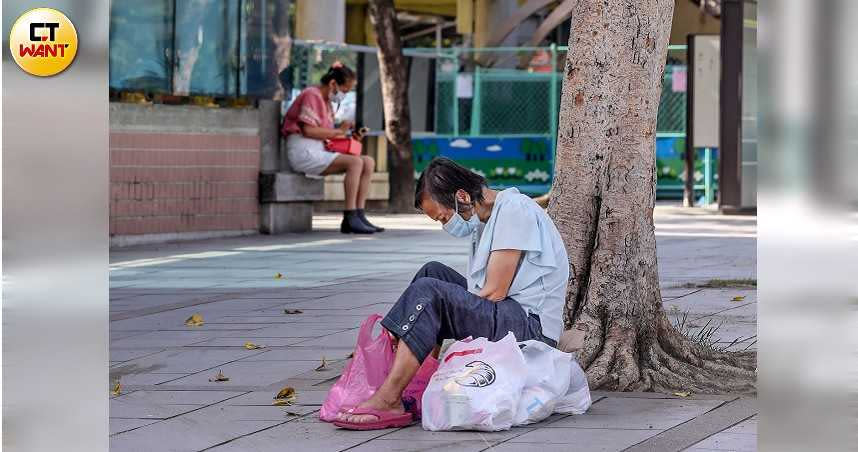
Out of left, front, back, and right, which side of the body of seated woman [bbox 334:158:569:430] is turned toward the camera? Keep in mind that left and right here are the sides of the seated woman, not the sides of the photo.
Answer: left

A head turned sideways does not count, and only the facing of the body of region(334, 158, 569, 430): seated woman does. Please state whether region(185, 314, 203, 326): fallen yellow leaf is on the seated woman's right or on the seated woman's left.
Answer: on the seated woman's right

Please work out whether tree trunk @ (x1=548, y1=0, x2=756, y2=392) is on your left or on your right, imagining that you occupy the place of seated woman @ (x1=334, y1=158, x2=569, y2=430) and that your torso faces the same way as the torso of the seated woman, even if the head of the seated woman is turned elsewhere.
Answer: on your right

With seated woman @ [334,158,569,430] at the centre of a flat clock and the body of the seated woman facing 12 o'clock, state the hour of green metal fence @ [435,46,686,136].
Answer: The green metal fence is roughly at 3 o'clock from the seated woman.

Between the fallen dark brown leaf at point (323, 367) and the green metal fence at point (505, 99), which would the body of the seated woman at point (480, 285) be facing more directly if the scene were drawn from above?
the fallen dark brown leaf

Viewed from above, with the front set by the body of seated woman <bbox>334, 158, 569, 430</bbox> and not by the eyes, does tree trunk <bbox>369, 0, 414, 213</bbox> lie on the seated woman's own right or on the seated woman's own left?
on the seated woman's own right

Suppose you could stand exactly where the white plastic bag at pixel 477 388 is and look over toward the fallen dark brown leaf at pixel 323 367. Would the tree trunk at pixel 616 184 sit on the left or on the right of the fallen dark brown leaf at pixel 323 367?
right

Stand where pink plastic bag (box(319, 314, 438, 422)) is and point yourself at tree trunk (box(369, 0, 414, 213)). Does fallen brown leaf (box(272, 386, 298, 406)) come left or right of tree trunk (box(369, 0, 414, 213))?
left
